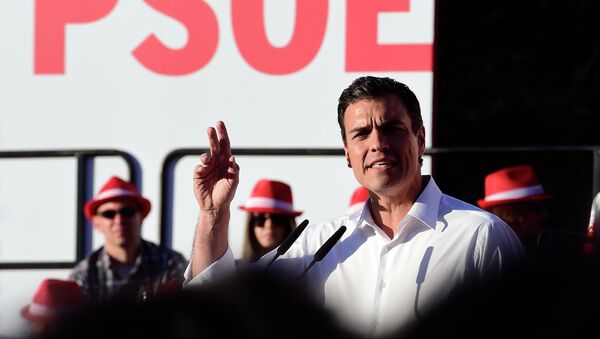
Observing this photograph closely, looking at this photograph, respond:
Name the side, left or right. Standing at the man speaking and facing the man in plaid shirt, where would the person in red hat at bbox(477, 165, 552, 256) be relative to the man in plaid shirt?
right

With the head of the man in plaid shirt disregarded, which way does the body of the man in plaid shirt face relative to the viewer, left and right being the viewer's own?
facing the viewer

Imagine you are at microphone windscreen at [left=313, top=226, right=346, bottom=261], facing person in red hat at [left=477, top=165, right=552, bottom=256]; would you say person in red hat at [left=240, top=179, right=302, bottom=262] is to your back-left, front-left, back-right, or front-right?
front-left

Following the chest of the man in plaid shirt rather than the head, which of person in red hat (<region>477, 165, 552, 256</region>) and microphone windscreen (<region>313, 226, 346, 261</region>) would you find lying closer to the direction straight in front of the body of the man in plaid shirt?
the microphone windscreen

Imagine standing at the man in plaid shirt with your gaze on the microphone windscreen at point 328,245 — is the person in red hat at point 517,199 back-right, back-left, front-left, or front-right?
front-left

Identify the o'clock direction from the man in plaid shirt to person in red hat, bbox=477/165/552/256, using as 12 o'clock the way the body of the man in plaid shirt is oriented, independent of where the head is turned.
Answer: The person in red hat is roughly at 9 o'clock from the man in plaid shirt.

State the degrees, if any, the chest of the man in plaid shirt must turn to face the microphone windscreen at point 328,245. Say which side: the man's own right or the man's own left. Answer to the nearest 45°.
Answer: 0° — they already face it

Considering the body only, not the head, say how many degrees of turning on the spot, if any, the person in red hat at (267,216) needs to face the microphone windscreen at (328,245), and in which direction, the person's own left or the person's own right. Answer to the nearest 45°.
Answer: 0° — they already face it

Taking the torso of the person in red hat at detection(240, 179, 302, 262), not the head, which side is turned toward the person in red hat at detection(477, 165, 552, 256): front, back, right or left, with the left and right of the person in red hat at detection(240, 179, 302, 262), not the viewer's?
left

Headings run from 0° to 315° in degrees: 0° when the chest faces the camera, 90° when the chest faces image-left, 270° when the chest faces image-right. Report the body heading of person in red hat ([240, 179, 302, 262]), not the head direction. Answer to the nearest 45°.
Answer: approximately 0°

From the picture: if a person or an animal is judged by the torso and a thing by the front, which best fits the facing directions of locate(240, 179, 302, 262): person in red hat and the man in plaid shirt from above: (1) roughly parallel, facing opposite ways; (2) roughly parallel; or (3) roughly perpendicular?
roughly parallel
